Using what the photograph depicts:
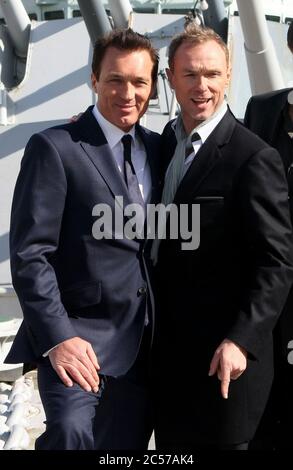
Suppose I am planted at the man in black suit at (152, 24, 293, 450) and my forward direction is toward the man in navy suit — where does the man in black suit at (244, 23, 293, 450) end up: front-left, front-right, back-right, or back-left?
back-right

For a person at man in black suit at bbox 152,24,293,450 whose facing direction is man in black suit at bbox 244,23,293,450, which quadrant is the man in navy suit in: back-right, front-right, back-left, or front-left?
back-left

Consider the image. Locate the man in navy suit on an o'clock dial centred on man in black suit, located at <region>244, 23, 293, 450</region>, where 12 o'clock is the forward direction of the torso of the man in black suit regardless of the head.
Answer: The man in navy suit is roughly at 2 o'clock from the man in black suit.

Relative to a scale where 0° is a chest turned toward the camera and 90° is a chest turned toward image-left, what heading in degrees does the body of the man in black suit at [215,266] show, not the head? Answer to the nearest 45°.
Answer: approximately 45°
